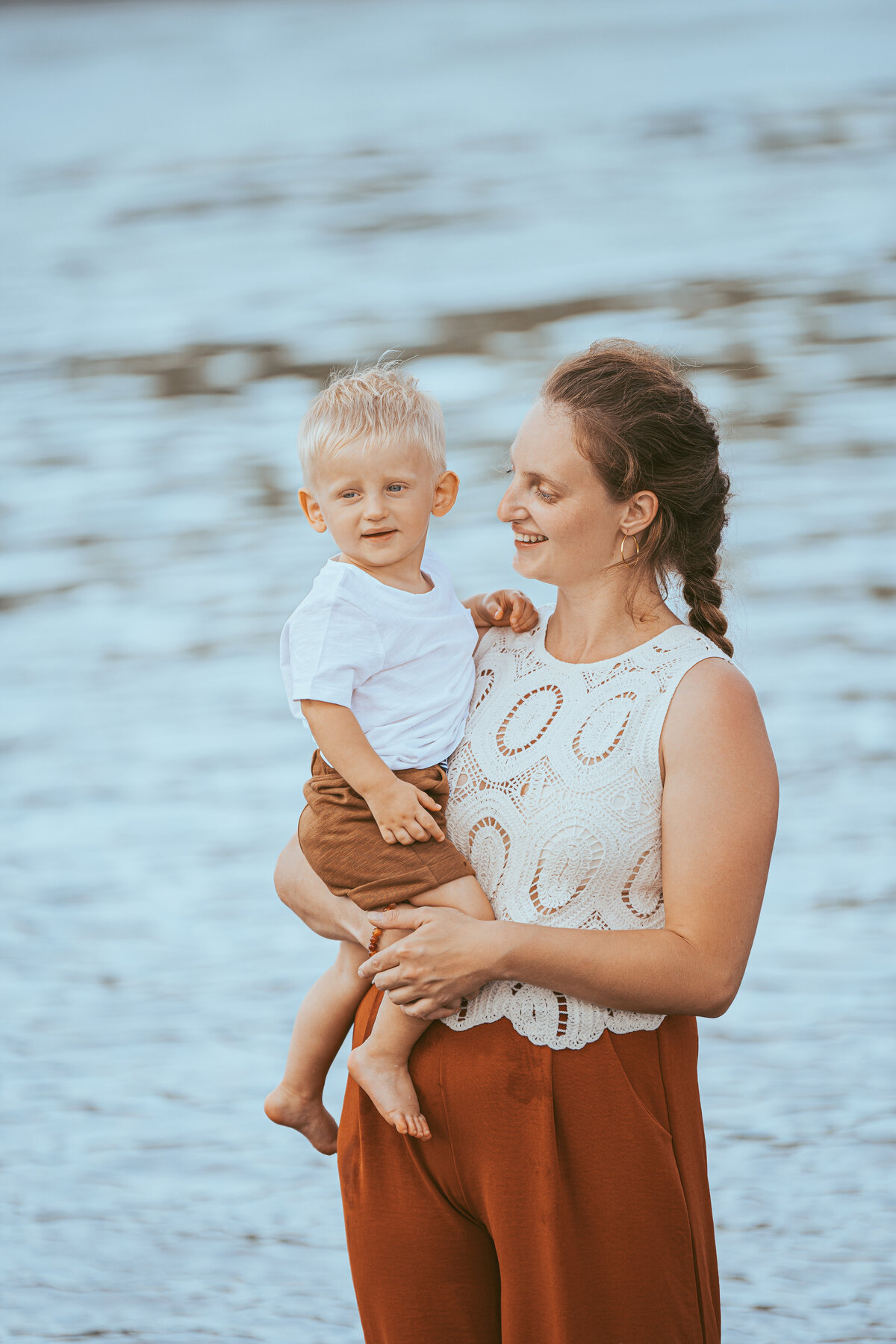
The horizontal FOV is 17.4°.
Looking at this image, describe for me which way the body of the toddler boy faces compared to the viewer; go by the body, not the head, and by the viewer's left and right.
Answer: facing the viewer and to the right of the viewer

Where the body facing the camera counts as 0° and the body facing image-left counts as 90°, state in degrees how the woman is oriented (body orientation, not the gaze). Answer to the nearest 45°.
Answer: approximately 45°

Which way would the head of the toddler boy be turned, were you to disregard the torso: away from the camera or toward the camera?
toward the camera

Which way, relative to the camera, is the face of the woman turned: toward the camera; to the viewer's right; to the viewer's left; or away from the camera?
to the viewer's left
